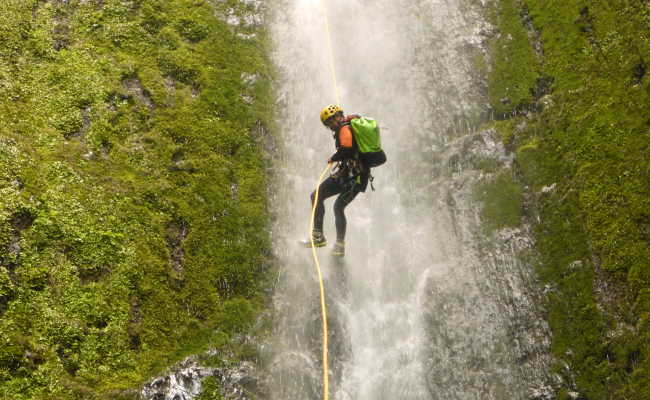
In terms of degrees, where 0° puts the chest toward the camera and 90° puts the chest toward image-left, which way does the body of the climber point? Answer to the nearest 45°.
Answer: approximately 90°

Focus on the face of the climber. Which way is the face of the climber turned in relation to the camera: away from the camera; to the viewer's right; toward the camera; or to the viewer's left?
to the viewer's left
